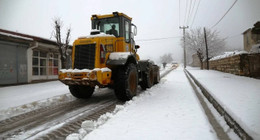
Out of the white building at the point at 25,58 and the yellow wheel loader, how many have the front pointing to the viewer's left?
0

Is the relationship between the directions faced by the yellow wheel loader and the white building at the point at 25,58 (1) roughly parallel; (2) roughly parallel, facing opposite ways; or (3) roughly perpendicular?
roughly perpendicular

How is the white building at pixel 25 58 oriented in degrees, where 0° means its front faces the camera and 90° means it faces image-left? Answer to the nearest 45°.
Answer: approximately 315°

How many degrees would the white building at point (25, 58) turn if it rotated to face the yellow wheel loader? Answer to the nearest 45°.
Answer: approximately 45° to its right

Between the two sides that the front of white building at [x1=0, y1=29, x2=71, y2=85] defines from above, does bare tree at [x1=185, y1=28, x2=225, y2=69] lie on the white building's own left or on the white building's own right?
on the white building's own left
